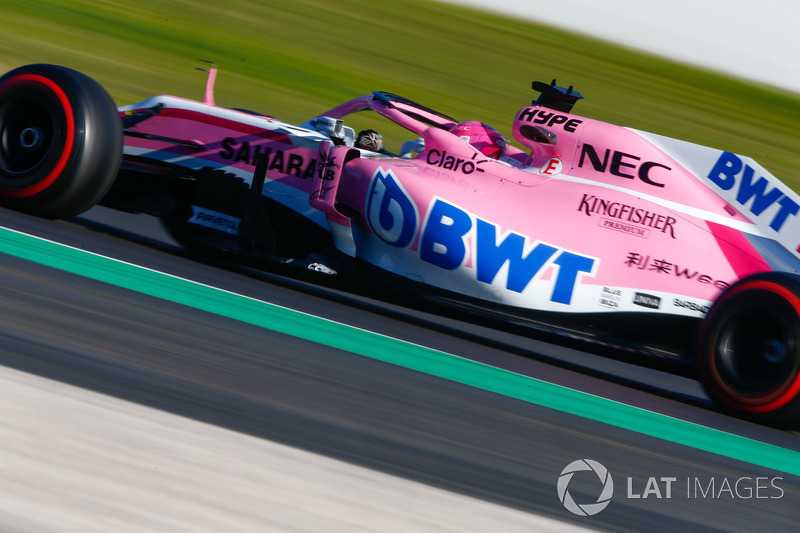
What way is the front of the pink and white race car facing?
to the viewer's left
